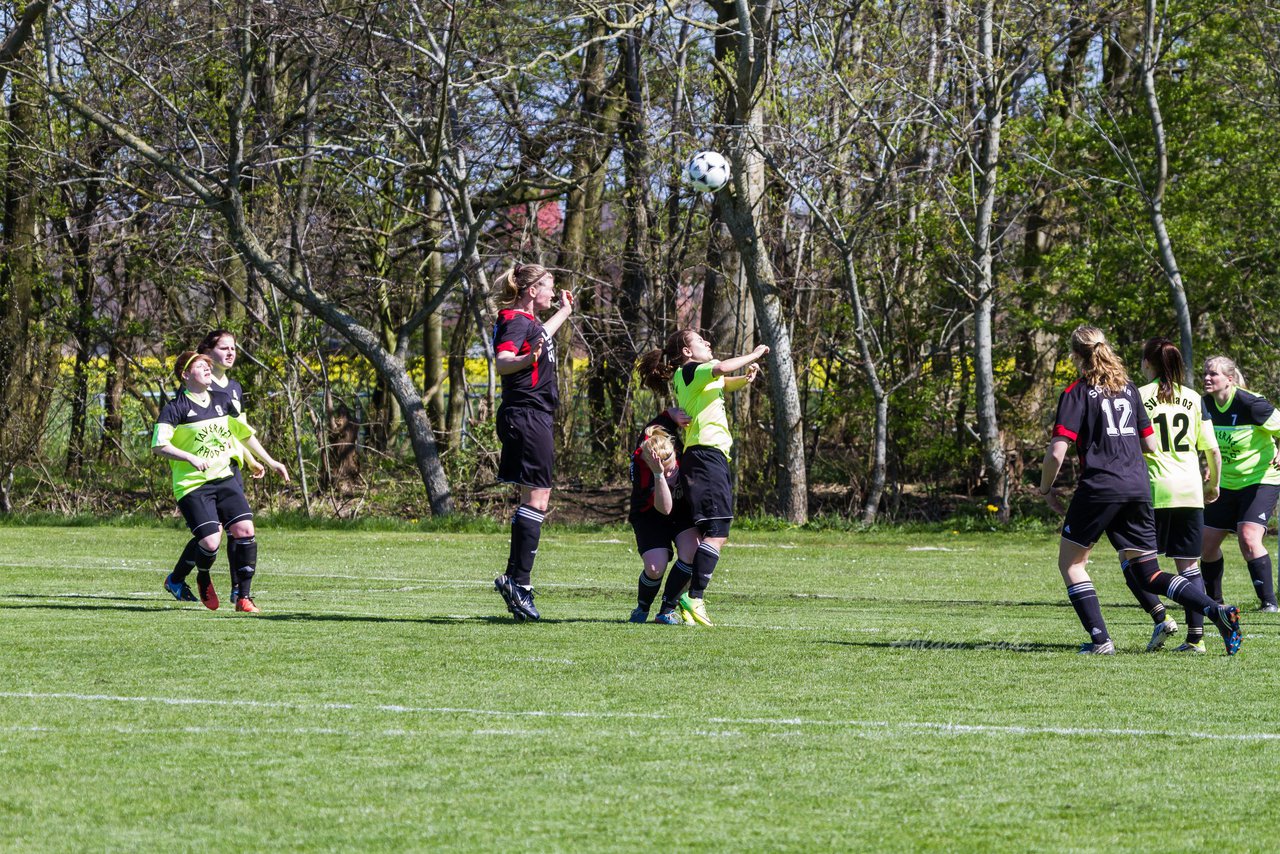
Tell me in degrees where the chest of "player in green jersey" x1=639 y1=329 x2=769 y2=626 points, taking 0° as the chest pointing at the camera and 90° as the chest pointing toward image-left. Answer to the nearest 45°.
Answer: approximately 270°

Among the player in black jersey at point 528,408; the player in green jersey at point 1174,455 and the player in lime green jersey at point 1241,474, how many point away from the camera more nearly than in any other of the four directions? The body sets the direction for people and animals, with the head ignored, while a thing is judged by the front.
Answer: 1

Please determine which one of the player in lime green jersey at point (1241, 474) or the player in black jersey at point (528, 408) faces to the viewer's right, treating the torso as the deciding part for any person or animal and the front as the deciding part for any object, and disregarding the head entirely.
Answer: the player in black jersey at point (528, 408)

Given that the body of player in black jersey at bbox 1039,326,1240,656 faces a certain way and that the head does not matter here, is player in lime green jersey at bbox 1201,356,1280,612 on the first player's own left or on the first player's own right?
on the first player's own right

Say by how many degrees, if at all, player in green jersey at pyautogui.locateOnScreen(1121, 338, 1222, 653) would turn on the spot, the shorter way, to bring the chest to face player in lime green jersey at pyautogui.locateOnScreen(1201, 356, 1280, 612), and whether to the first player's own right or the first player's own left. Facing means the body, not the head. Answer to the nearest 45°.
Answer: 0° — they already face them

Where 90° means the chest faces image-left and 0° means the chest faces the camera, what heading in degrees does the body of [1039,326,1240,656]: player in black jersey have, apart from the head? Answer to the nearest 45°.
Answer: approximately 135°

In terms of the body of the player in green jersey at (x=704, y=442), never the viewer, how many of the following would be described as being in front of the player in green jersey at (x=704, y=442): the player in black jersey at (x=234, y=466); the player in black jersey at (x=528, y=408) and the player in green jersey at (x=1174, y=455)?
1

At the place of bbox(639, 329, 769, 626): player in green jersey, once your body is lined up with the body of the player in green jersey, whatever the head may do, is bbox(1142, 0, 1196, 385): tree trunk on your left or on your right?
on your left

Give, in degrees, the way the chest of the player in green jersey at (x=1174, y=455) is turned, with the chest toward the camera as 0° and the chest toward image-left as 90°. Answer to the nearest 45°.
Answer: approximately 180°

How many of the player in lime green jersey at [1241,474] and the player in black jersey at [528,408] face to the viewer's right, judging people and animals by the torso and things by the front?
1

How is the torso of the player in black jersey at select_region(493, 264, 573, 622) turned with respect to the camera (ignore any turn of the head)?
to the viewer's right

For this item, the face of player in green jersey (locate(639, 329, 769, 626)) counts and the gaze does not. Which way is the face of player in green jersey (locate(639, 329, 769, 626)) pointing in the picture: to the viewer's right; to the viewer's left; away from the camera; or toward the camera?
to the viewer's right
